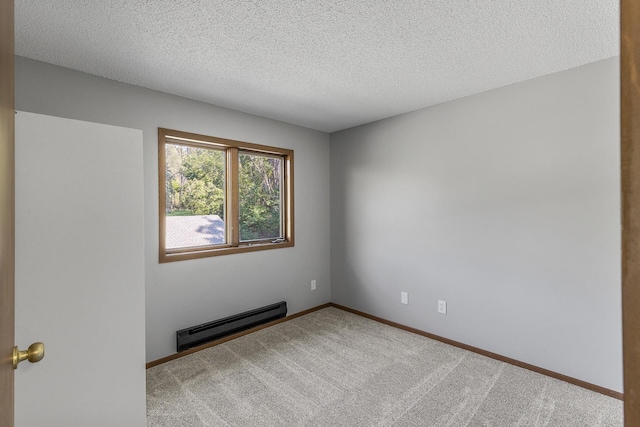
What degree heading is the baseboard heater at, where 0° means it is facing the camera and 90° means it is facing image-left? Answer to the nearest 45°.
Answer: approximately 315°

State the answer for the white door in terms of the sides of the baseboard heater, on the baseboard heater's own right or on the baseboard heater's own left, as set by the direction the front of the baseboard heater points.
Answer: on the baseboard heater's own right
